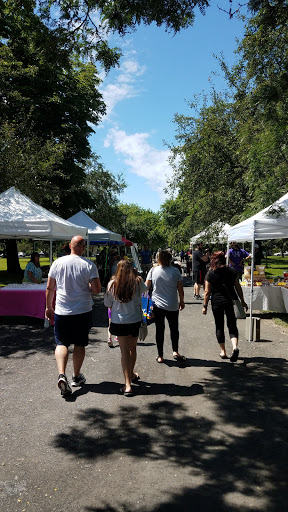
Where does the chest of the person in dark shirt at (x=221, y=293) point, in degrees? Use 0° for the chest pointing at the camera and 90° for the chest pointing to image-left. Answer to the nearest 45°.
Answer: approximately 180°

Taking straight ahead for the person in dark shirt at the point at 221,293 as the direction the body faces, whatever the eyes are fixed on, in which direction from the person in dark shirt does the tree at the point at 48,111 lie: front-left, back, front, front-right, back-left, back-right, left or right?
front-left

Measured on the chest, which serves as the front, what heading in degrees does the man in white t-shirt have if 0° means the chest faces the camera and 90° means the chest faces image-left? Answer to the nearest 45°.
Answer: approximately 180°

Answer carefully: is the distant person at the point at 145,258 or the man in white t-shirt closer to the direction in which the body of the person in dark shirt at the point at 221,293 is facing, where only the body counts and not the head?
the distant person

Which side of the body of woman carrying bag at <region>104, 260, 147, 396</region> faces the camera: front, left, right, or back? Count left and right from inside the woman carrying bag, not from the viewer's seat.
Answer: back

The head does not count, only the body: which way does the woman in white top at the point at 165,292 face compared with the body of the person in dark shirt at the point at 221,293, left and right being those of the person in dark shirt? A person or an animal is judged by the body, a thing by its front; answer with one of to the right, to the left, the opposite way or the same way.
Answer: the same way

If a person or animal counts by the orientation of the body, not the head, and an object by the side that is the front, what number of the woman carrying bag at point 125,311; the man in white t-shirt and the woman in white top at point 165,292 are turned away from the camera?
3

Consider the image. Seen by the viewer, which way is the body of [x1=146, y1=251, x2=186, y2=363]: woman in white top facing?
away from the camera

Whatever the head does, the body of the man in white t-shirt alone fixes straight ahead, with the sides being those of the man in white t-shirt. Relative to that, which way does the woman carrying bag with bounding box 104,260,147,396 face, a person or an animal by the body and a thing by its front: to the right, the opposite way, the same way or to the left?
the same way

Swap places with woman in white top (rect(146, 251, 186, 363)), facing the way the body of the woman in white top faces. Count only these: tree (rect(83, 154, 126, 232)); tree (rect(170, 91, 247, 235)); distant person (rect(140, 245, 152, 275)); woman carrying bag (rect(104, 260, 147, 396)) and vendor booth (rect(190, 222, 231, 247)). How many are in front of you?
4

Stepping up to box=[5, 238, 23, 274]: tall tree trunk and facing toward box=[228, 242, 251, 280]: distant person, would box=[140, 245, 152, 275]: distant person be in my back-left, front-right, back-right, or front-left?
front-left

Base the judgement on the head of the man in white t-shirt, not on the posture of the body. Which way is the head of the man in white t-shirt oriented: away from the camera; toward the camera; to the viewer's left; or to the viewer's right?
away from the camera

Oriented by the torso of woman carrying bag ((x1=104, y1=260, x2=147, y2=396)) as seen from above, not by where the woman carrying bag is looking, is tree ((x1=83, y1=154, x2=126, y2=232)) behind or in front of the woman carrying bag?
in front

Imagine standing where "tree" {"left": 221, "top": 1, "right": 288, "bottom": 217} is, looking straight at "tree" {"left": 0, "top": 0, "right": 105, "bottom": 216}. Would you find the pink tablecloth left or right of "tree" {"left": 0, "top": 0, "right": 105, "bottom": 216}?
left

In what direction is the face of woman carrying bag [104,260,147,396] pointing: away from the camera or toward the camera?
away from the camera
